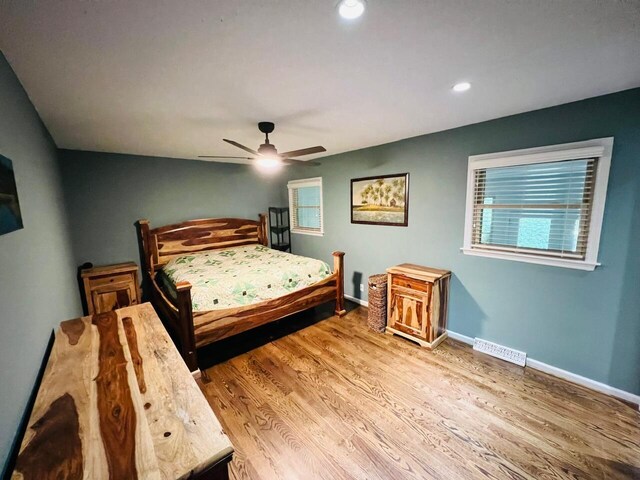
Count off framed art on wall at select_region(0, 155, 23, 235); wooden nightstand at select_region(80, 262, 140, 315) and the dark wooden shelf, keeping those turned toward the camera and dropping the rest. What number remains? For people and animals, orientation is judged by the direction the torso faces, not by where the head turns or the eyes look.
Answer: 2

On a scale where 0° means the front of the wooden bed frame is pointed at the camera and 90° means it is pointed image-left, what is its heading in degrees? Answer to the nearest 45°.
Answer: approximately 315°

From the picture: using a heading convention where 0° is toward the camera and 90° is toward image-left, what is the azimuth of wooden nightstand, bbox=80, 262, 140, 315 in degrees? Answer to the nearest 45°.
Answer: approximately 0°

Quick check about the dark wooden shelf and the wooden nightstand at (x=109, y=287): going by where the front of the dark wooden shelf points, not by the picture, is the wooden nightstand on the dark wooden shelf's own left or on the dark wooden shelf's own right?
on the dark wooden shelf's own right

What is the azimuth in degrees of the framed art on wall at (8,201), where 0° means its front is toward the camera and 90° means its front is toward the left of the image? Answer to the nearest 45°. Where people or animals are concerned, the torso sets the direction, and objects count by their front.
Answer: approximately 270°

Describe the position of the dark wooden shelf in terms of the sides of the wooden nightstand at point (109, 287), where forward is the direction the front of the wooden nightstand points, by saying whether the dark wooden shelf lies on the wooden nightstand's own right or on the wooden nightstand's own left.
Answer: on the wooden nightstand's own left

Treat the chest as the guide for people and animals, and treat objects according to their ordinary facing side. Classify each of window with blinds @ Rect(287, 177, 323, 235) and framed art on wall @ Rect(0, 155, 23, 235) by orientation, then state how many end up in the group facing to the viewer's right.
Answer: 1
